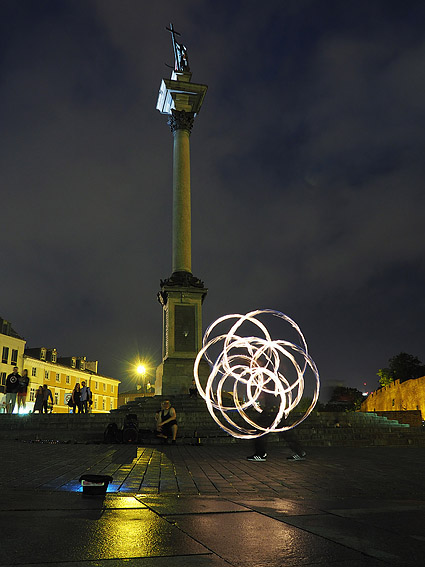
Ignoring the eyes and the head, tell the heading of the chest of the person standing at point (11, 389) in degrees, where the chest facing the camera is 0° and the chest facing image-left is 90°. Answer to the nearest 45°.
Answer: approximately 0°

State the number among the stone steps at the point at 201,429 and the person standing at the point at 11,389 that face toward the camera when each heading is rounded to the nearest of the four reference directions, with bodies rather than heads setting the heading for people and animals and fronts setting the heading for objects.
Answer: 2

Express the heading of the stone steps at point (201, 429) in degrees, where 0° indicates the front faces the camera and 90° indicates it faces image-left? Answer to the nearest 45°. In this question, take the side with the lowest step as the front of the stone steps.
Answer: approximately 0°

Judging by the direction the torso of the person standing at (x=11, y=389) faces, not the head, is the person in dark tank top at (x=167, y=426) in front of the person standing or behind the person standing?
in front

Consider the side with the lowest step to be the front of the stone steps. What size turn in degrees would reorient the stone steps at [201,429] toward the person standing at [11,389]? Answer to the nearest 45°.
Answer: approximately 90° to its right
